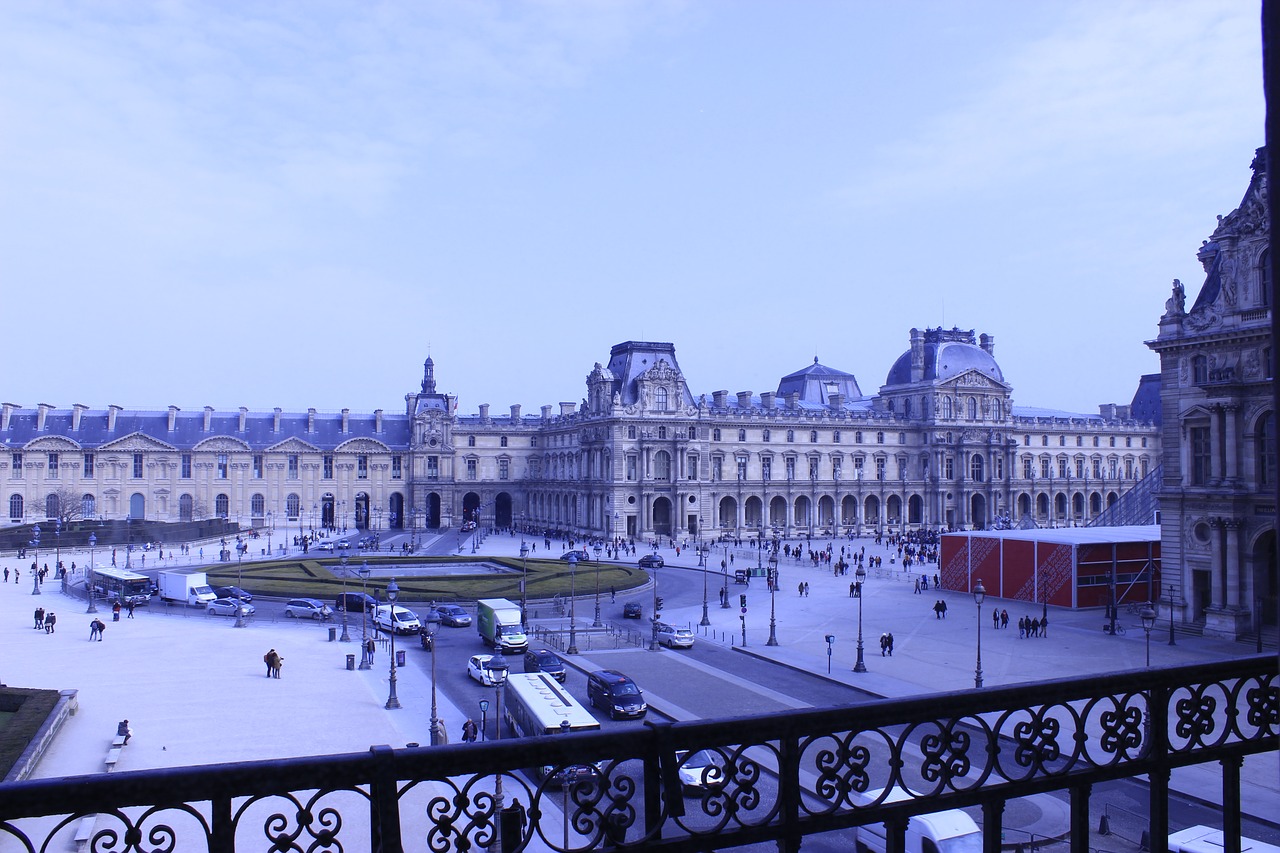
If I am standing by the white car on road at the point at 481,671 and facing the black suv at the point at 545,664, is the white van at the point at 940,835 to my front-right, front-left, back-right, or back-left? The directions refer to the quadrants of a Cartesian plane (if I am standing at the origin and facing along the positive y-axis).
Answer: front-right

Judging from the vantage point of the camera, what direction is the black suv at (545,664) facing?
facing the viewer and to the right of the viewer

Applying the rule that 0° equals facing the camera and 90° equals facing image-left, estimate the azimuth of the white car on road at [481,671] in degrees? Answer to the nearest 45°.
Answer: approximately 315°

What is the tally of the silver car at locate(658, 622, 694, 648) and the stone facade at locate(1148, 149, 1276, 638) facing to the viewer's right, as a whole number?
0

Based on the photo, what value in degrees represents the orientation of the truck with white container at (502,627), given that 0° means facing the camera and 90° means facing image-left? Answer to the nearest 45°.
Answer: approximately 315°

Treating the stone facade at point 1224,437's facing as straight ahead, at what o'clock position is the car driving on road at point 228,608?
The car driving on road is roughly at 1 o'clock from the stone facade.

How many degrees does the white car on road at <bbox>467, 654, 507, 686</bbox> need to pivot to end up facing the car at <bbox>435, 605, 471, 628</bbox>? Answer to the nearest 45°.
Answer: approximately 135° to its left

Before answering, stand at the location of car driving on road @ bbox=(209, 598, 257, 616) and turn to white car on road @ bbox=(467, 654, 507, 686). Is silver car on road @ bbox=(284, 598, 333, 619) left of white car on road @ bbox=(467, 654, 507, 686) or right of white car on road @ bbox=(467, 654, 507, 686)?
left

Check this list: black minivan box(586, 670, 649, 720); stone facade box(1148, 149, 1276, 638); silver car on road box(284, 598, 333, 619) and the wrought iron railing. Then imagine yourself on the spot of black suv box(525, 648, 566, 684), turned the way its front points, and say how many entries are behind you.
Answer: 1
